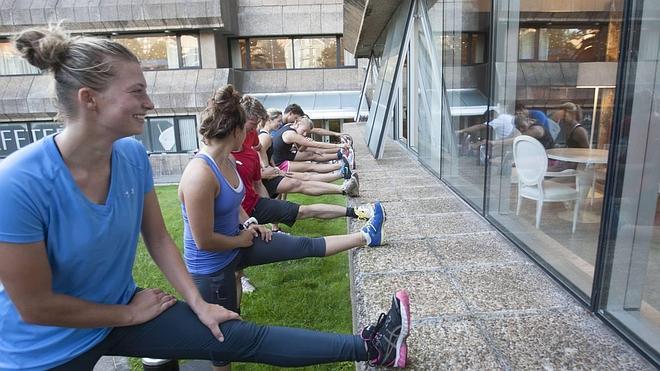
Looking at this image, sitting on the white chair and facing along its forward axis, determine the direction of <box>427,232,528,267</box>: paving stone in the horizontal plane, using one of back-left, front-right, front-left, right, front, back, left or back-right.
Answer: back

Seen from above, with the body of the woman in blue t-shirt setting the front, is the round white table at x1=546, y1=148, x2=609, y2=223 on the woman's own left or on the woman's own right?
on the woman's own left

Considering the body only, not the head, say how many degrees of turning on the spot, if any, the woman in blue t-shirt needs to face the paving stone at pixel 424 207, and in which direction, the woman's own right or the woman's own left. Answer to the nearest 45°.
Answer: approximately 90° to the woman's own left

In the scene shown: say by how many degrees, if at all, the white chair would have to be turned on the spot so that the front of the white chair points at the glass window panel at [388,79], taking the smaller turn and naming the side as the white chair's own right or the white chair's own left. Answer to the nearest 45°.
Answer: approximately 90° to the white chair's own left

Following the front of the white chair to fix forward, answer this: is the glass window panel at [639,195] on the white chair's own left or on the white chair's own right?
on the white chair's own right

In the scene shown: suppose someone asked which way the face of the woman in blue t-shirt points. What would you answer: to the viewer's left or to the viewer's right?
to the viewer's right

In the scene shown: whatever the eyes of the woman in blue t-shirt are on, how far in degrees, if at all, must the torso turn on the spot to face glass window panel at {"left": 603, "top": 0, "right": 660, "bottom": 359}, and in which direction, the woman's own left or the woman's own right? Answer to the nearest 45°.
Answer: approximately 45° to the woman's own left

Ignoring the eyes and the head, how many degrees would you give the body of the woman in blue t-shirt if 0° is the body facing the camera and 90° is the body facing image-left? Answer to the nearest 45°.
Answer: approximately 315°

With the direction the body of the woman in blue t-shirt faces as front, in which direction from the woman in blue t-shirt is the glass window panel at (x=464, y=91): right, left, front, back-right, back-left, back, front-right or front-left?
left
